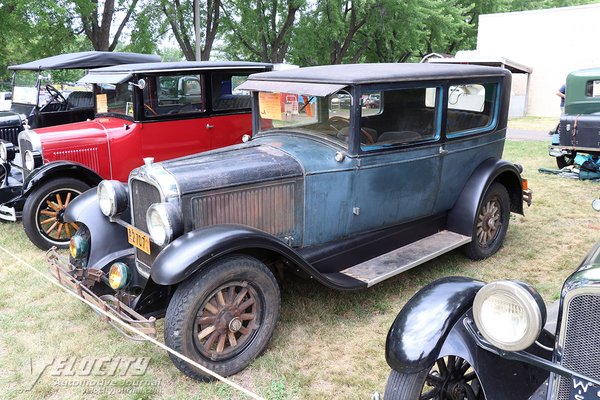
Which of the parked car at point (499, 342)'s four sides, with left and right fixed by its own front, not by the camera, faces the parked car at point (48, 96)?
right

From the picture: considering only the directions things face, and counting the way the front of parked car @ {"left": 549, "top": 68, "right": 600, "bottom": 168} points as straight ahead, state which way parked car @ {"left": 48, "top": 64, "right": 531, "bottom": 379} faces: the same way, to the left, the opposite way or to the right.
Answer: the opposite way

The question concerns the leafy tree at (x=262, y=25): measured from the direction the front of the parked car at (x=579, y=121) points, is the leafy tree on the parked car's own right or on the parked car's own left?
on the parked car's own left

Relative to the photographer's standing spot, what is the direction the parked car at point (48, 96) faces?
facing the viewer and to the left of the viewer

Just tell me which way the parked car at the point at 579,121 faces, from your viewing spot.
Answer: facing away from the viewer

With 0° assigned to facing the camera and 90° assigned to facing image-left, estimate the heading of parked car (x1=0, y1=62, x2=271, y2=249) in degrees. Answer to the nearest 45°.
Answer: approximately 45°

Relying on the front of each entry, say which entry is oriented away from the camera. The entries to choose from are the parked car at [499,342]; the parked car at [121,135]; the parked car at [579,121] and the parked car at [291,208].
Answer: the parked car at [579,121]

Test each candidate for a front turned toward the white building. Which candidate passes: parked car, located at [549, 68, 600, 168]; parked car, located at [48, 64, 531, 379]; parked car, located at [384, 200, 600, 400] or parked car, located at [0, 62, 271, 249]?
parked car, located at [549, 68, 600, 168]

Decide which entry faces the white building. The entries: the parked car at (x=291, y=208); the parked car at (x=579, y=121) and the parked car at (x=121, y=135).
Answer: the parked car at (x=579, y=121)

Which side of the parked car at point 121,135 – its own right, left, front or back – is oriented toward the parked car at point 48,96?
right

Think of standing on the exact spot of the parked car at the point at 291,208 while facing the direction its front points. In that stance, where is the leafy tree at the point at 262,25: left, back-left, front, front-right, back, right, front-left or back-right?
back-right
